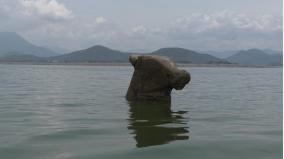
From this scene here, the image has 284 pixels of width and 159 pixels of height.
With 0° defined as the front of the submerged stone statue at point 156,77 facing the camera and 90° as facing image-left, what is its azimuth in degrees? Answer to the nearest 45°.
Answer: approximately 270°
